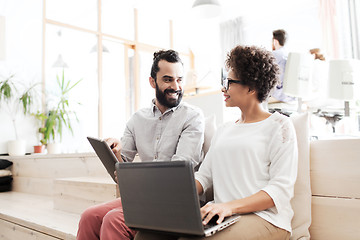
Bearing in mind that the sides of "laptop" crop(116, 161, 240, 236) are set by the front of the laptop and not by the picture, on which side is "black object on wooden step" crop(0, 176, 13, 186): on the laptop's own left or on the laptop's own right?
on the laptop's own left

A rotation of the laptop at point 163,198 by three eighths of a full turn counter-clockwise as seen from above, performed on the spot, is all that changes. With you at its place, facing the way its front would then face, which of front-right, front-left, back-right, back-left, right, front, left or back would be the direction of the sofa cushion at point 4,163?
front-right

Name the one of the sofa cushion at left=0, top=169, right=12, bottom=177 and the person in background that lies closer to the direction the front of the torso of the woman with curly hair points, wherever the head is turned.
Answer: the sofa cushion

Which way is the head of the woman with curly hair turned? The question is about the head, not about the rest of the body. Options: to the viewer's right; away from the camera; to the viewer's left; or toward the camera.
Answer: to the viewer's left

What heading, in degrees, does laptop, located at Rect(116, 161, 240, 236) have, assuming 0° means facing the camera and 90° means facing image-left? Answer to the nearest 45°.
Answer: approximately 225°

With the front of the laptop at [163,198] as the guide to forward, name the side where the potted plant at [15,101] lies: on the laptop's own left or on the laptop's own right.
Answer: on the laptop's own left

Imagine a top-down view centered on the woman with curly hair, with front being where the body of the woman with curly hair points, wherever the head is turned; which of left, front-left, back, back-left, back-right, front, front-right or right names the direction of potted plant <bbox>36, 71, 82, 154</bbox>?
right

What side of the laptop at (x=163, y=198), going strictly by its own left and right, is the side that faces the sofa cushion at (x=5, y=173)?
left

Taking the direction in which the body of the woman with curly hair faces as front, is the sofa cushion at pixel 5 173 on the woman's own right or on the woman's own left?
on the woman's own right

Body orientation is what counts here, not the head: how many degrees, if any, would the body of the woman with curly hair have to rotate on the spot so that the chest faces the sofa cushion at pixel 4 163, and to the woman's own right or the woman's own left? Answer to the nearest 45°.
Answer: approximately 90° to the woman's own right
